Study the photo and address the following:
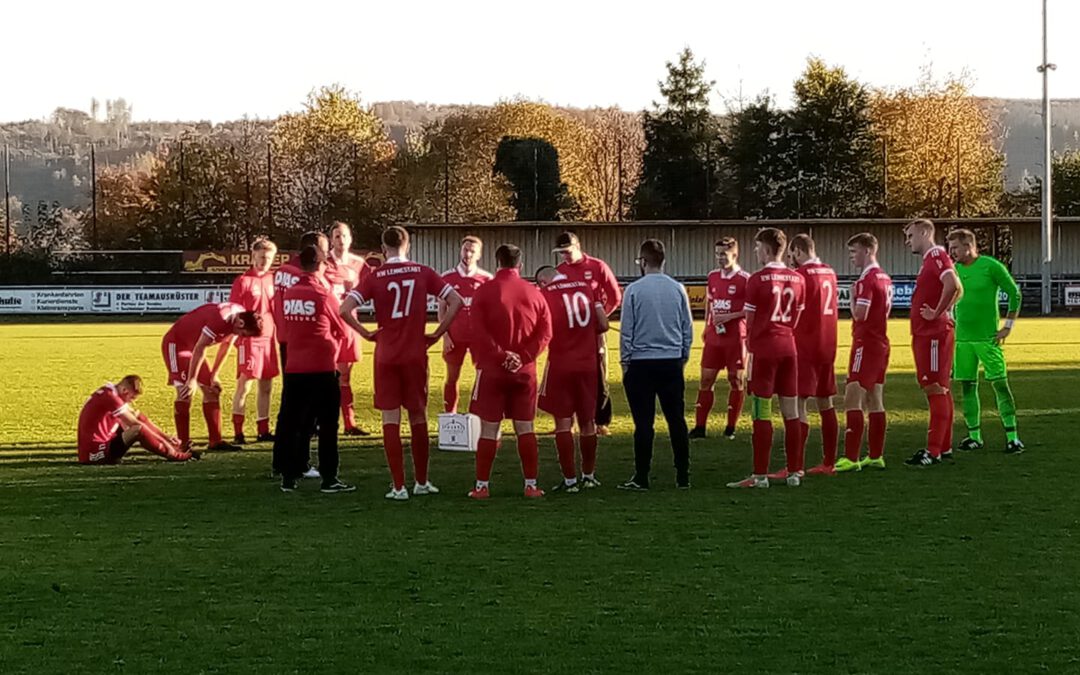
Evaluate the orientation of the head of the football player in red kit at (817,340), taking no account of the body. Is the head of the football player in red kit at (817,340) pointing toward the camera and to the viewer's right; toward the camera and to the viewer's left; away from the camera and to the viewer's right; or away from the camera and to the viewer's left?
away from the camera and to the viewer's left

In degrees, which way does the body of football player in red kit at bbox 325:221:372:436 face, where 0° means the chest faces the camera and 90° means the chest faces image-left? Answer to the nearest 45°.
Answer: approximately 0°

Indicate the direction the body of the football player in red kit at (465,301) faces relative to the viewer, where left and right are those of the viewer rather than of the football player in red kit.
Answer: facing the viewer

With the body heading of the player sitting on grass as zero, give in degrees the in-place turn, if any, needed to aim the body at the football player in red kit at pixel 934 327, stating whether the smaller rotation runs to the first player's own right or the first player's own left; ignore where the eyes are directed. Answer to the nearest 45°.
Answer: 0° — they already face them

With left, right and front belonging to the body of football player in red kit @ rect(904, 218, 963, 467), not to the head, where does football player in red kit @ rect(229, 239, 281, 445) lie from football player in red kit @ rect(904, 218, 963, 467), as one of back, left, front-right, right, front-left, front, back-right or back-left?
front

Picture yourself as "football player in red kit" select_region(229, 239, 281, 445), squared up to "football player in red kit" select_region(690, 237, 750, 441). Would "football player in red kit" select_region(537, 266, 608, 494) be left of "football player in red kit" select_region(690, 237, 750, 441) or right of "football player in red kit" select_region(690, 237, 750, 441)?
right

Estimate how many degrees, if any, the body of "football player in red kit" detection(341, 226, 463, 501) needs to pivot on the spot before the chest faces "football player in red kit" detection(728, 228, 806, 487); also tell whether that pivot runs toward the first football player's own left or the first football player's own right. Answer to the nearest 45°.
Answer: approximately 90° to the first football player's own right

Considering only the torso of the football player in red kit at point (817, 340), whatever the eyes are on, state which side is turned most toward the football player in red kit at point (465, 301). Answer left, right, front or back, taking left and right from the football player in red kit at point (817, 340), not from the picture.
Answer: front

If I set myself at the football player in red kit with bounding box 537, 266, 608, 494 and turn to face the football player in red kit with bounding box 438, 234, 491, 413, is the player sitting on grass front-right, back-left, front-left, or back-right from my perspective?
front-left

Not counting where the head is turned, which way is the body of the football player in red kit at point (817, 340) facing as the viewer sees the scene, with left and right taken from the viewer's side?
facing away from the viewer and to the left of the viewer

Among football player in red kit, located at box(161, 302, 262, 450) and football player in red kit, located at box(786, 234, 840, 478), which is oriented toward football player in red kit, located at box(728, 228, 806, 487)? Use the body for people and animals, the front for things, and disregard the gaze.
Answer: football player in red kit, located at box(161, 302, 262, 450)

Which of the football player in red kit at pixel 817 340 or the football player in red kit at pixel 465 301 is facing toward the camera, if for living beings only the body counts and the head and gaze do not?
the football player in red kit at pixel 465 301

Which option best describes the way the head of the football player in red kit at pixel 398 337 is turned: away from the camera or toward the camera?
away from the camera

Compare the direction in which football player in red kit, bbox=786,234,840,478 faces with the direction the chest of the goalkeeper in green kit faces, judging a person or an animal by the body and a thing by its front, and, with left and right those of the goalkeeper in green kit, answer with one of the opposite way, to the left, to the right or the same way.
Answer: to the right

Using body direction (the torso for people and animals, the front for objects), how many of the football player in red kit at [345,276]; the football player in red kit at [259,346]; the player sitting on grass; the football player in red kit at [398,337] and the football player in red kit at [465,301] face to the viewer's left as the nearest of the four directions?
0

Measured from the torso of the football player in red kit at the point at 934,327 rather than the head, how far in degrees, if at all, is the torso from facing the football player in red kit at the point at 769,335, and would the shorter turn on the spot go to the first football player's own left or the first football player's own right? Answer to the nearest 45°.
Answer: approximately 45° to the first football player's own left

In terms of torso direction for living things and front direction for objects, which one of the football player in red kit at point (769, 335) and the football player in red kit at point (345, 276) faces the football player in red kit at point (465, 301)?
the football player in red kit at point (769, 335)

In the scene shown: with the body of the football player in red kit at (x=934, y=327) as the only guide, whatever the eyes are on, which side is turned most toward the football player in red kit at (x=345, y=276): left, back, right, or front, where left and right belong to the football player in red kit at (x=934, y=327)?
front

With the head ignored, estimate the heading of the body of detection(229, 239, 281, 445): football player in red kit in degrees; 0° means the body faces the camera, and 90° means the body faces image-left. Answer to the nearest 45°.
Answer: approximately 315°

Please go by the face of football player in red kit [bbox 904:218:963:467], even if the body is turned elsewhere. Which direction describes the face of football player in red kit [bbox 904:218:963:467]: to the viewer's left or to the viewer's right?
to the viewer's left

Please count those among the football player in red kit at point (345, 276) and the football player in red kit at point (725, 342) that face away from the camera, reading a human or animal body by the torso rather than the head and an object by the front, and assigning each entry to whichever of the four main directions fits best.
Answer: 0
